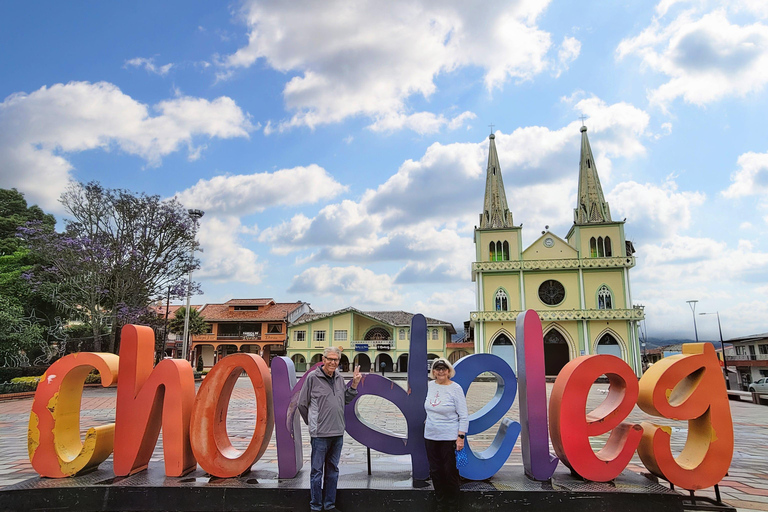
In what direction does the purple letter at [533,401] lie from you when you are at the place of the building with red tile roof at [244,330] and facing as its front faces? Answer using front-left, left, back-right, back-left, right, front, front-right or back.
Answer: front

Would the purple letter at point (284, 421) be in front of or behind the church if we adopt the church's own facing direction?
in front

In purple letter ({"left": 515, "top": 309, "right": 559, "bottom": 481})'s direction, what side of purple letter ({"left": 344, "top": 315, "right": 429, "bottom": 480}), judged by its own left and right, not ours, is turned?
left

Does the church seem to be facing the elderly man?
yes

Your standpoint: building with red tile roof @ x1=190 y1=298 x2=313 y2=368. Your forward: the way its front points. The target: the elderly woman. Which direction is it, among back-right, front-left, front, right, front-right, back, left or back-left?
front

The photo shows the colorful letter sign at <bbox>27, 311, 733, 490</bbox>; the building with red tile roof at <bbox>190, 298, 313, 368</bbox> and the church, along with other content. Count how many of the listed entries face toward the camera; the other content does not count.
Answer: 3

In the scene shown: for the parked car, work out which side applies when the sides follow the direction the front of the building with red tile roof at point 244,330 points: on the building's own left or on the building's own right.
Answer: on the building's own left

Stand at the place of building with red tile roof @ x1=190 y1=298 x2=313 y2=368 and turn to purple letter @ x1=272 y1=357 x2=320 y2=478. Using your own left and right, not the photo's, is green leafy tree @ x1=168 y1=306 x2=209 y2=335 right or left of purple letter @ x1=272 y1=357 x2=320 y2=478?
right

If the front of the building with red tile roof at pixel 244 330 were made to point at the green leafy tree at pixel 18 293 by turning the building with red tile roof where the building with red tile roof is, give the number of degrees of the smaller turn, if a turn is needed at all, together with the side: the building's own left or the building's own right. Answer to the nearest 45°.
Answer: approximately 45° to the building's own right

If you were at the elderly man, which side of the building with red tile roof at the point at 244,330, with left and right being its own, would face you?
front

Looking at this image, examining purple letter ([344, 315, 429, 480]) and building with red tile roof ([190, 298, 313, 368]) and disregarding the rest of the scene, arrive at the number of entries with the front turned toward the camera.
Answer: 2

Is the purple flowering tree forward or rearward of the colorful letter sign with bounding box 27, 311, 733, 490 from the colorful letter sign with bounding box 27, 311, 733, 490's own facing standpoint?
rearward

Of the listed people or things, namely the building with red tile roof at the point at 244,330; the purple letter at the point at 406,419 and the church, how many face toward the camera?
3

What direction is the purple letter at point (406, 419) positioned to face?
toward the camera
